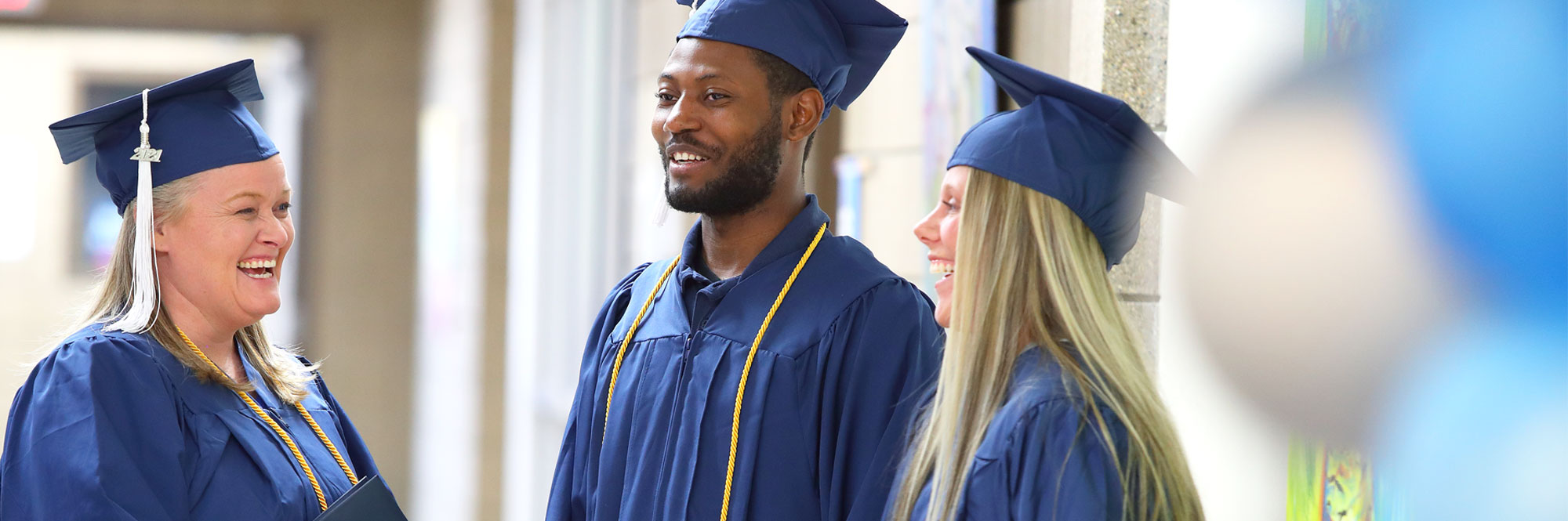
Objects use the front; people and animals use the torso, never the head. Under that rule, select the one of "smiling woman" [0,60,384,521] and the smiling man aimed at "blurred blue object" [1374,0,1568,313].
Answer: the smiling woman

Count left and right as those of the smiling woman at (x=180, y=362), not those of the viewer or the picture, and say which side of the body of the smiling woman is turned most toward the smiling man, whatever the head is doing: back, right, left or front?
front

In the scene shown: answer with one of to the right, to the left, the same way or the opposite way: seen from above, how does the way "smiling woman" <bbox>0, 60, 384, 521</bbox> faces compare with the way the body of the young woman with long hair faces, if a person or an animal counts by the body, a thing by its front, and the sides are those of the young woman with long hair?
the opposite way

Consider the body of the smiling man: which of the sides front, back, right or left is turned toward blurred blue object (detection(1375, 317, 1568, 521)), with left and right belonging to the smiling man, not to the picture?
left

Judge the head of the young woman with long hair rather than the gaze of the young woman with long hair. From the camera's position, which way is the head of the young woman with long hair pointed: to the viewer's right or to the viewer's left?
to the viewer's left

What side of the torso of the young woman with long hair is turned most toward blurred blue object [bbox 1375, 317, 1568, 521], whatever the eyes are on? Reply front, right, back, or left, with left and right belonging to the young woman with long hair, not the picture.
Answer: left

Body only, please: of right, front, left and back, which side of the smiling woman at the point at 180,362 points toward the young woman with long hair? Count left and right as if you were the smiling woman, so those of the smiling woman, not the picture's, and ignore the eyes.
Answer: front

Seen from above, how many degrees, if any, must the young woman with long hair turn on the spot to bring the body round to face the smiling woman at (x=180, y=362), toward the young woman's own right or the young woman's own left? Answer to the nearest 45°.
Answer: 0° — they already face them

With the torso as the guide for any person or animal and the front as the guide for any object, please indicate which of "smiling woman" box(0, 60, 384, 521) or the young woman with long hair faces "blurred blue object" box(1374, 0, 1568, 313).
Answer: the smiling woman

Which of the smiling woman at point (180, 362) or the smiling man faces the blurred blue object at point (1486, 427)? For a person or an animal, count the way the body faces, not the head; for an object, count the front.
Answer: the smiling woman

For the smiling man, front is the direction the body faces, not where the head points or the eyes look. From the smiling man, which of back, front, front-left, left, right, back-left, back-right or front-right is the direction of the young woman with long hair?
left

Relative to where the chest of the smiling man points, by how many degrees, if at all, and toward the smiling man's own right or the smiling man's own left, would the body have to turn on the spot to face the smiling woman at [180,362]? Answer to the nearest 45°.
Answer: approximately 45° to the smiling man's own right

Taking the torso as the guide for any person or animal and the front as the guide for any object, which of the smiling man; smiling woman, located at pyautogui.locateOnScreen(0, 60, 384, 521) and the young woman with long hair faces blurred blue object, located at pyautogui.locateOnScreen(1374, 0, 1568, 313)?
the smiling woman

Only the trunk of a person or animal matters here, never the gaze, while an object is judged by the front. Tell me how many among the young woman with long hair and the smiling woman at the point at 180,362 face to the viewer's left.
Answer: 1

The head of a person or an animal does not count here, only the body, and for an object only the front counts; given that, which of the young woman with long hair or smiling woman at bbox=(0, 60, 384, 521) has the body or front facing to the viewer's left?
the young woman with long hair

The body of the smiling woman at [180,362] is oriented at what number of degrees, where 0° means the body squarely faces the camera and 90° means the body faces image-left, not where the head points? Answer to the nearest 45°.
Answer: approximately 315°

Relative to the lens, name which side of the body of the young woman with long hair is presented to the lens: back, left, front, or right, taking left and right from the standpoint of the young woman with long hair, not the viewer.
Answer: left
